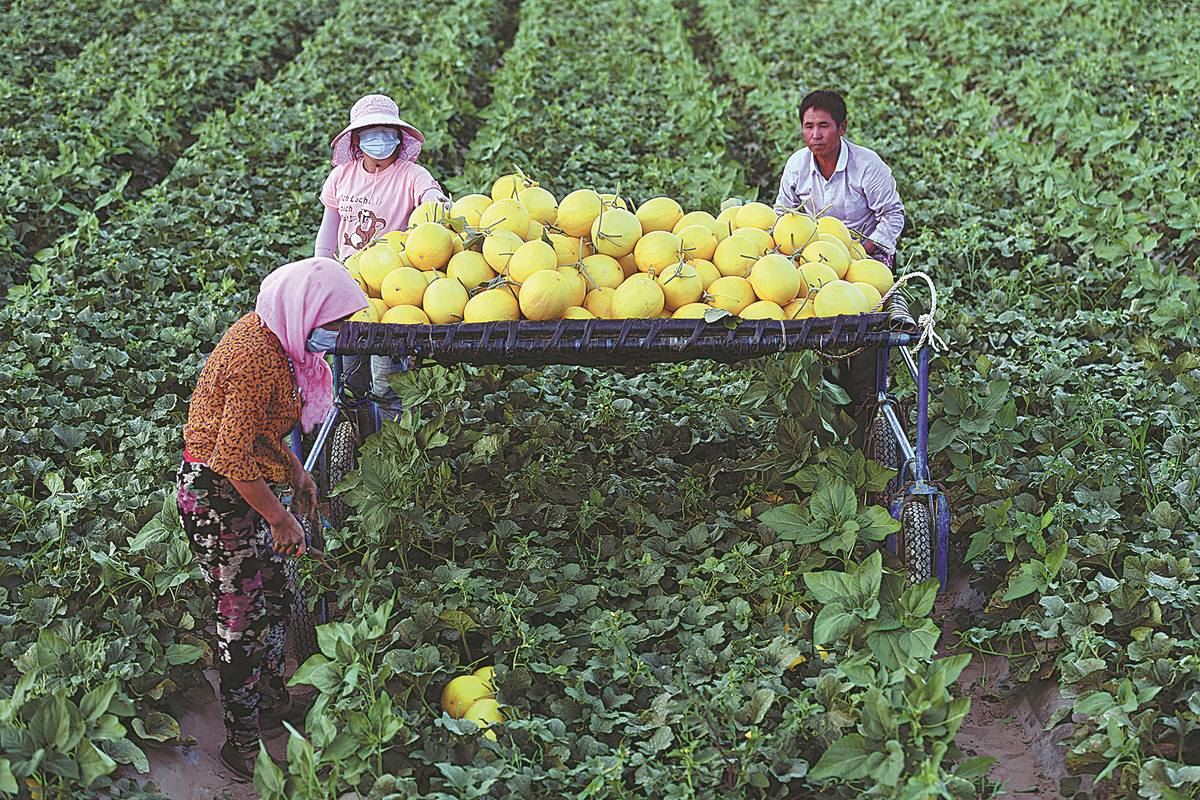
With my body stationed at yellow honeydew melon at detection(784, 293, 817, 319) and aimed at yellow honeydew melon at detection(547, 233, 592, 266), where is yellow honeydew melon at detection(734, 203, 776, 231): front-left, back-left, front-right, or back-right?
front-right

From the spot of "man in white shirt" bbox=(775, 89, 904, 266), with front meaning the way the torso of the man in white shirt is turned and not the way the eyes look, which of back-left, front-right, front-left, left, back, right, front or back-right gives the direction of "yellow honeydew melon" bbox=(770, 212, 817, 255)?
front-left

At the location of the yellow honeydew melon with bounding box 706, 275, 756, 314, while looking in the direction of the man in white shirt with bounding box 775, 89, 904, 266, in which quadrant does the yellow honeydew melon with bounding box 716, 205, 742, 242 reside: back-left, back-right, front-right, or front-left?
front-left

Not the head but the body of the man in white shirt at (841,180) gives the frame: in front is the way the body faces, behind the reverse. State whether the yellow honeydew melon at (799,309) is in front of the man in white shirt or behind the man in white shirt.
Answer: in front

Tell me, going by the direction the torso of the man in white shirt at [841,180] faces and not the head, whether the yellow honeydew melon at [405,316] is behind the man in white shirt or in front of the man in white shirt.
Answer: in front

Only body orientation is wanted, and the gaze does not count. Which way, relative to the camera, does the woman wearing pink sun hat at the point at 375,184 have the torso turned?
toward the camera

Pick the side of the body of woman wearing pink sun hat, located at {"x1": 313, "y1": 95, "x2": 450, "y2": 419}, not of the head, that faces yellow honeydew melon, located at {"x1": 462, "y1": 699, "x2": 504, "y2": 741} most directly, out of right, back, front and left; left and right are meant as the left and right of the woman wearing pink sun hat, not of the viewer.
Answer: front

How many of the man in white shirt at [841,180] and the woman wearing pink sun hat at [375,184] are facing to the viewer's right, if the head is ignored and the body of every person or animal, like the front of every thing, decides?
0

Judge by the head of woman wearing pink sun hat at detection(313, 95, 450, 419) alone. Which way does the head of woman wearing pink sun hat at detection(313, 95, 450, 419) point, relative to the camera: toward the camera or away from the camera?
toward the camera

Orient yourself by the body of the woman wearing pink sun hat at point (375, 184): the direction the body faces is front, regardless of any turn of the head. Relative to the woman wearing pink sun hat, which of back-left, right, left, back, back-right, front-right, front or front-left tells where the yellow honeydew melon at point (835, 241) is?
front-left

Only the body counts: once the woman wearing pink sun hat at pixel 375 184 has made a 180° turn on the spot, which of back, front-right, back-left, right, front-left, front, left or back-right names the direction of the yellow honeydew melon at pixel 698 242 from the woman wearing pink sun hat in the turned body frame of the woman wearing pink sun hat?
back-right

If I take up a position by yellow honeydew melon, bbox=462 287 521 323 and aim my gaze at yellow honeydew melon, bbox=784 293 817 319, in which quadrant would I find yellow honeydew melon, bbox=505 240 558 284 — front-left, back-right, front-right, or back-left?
front-left

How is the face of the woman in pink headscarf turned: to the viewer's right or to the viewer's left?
to the viewer's right

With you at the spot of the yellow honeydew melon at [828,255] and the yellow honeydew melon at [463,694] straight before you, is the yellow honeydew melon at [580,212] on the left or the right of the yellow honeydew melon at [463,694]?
right

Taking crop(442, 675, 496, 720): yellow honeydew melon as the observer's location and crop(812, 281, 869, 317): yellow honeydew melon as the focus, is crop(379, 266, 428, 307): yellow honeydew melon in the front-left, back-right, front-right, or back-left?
front-left

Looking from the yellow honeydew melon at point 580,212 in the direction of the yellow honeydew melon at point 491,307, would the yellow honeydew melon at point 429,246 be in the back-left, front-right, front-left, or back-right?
front-right
